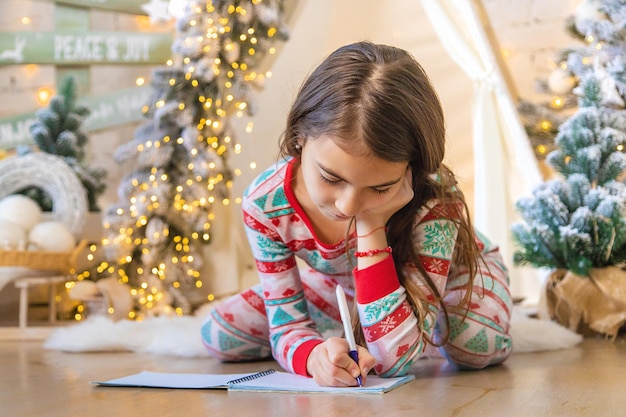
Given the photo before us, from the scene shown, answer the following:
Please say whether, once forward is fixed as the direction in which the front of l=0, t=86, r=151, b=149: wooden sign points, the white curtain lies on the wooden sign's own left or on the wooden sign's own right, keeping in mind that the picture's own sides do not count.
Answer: on the wooden sign's own left

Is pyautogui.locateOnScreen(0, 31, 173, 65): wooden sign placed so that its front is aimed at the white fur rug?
yes

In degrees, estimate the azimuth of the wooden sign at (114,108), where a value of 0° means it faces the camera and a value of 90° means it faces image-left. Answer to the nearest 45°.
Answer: approximately 0°

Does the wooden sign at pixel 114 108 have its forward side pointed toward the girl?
yes

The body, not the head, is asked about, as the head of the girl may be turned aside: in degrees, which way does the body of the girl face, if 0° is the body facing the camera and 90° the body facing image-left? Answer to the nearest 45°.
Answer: approximately 0°

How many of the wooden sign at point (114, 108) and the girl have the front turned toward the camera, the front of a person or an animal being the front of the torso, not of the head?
2
